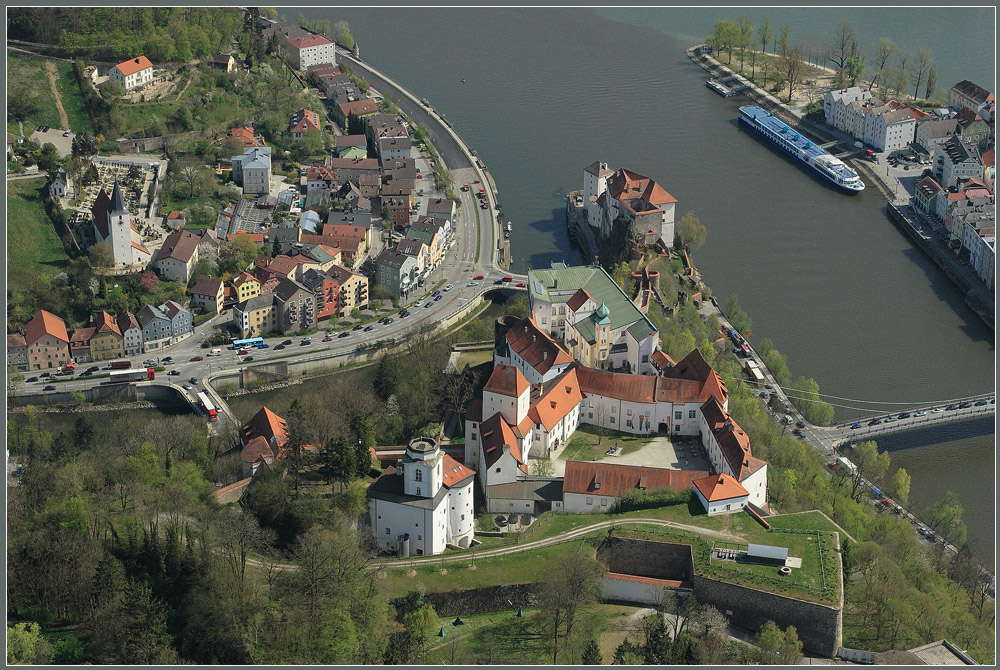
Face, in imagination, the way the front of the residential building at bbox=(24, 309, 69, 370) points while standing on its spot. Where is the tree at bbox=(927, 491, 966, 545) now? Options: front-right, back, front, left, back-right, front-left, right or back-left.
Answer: front-left

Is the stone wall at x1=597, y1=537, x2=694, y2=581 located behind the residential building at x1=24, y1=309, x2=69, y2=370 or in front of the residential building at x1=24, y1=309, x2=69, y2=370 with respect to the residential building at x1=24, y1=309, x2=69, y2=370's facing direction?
in front

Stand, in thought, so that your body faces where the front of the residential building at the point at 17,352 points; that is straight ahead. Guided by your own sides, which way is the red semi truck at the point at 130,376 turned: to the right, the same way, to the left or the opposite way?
to the left

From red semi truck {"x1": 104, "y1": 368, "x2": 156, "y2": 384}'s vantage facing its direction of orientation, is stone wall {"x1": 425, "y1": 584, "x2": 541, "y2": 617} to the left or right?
on its right

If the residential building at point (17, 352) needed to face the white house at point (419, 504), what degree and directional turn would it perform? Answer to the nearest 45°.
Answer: approximately 45° to its left

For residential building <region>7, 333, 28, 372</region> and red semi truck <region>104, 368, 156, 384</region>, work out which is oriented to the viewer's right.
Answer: the red semi truck

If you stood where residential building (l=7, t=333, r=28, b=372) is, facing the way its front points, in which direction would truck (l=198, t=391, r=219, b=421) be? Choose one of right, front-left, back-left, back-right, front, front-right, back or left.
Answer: front-left

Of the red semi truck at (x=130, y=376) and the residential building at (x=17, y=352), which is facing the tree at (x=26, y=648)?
the residential building

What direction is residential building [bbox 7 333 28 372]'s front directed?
toward the camera

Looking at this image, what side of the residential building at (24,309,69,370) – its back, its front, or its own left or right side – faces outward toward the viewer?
front

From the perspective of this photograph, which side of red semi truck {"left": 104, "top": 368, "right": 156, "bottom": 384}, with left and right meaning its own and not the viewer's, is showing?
right

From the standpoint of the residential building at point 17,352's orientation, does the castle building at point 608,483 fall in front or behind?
in front

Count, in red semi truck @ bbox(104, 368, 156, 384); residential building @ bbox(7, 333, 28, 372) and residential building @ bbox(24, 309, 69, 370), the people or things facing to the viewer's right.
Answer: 1

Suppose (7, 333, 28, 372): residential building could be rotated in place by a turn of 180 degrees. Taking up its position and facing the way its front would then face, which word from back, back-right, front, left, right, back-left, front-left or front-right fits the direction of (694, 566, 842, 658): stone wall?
back-right
